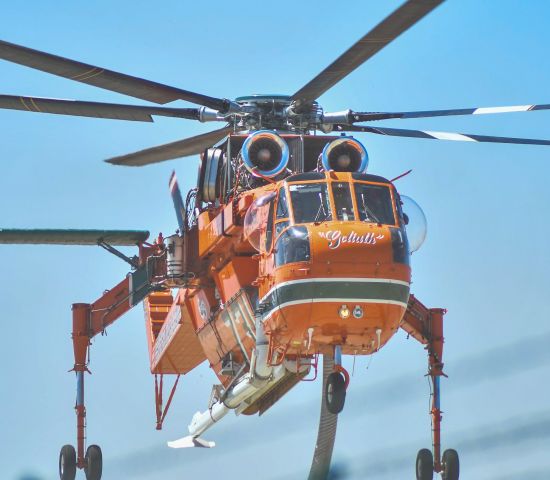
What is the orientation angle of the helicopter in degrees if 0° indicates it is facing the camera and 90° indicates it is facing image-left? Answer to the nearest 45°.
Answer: approximately 0°
